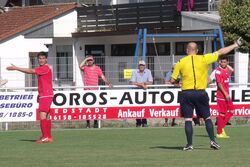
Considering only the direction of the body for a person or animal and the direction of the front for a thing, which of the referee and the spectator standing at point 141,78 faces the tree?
the referee

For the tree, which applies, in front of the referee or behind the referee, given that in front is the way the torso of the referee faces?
in front

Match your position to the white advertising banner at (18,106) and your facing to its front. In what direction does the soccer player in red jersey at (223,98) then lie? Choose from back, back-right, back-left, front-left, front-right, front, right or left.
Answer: front-left

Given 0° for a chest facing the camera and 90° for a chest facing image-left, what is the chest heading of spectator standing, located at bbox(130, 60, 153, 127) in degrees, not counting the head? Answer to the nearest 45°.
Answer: approximately 0°

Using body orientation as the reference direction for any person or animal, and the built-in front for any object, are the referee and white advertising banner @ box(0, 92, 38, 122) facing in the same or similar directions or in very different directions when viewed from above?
very different directions

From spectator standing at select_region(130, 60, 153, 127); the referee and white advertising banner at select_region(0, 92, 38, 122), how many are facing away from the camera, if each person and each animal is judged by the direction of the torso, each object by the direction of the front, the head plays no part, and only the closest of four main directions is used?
1

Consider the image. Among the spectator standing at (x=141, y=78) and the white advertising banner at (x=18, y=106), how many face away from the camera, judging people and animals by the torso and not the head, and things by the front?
0

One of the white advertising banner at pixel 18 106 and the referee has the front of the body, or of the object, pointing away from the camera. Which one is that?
the referee

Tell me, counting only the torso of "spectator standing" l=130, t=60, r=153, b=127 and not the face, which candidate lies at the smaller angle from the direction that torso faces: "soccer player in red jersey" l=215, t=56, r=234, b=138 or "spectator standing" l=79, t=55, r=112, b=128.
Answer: the soccer player in red jersey

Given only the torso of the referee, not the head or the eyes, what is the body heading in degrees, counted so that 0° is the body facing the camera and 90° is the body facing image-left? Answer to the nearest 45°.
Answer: approximately 180°

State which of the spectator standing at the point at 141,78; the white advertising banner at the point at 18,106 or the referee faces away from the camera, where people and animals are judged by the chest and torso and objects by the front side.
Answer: the referee
